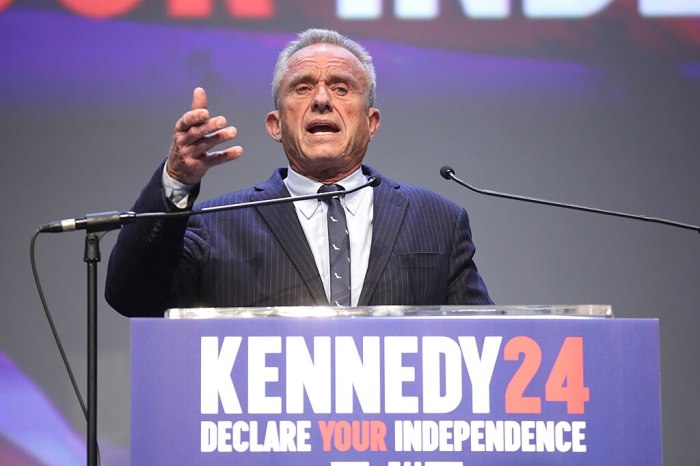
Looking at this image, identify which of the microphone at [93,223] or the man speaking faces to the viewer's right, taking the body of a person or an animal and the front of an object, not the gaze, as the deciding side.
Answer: the microphone

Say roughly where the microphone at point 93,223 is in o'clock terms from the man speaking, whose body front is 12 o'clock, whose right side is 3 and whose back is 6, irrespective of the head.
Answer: The microphone is roughly at 1 o'clock from the man speaking.

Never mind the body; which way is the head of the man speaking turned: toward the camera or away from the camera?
toward the camera

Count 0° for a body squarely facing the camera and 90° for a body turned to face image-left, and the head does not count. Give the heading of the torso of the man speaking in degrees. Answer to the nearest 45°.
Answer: approximately 0°
